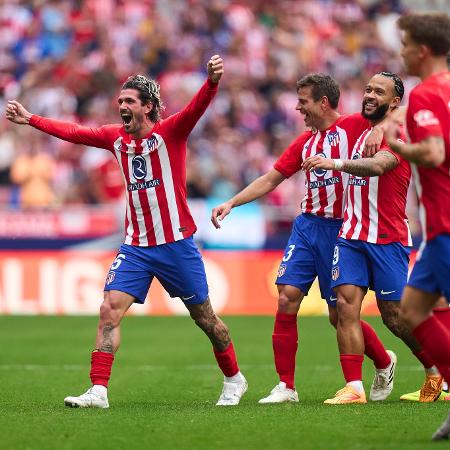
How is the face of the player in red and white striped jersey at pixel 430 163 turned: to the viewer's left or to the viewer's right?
to the viewer's left

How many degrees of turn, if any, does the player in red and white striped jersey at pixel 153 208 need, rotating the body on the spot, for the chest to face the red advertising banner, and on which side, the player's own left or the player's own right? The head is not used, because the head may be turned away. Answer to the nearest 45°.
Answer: approximately 135° to the player's own right

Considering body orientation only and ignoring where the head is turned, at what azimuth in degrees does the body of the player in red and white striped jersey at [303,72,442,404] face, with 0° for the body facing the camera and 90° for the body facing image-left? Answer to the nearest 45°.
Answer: approximately 45°

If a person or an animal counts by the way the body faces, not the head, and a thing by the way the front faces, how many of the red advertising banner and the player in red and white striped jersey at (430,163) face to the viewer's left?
1

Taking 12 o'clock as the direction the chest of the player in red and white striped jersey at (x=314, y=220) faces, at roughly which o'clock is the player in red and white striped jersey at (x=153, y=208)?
the player in red and white striped jersey at (x=153, y=208) is roughly at 1 o'clock from the player in red and white striped jersey at (x=314, y=220).

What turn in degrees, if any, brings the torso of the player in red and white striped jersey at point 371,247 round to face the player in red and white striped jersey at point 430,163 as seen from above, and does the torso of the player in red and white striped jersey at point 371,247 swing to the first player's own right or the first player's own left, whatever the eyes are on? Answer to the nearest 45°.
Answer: approximately 45° to the first player's own left

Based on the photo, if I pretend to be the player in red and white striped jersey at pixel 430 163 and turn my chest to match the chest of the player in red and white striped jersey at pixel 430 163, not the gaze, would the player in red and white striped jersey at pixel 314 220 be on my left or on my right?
on my right

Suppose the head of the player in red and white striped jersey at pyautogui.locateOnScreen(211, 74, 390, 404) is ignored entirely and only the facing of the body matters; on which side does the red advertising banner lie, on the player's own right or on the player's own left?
on the player's own right

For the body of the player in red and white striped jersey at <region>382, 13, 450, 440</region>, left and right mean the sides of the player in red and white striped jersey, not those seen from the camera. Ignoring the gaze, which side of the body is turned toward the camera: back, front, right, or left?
left

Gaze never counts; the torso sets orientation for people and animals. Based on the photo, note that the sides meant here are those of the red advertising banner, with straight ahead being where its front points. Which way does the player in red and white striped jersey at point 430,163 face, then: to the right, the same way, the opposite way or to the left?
to the right

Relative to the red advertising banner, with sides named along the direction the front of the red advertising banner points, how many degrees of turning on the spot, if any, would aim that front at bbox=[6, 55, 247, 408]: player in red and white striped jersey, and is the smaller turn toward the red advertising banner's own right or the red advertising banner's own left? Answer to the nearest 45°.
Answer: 0° — it already faces them
